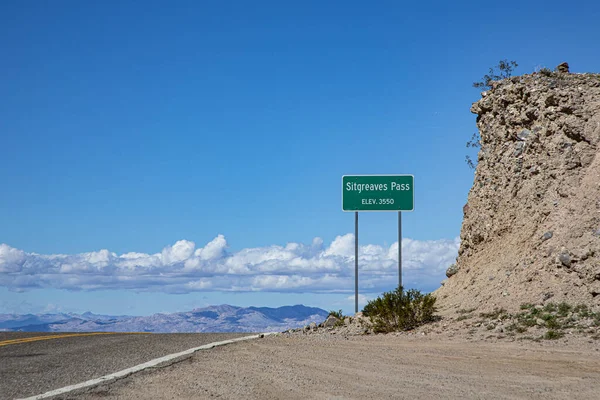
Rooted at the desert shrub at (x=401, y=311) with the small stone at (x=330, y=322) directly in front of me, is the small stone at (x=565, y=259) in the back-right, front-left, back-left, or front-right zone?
back-right

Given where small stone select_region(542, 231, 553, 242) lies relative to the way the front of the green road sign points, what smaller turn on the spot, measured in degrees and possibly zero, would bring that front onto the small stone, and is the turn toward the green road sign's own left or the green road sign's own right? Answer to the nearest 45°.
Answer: approximately 45° to the green road sign's own left

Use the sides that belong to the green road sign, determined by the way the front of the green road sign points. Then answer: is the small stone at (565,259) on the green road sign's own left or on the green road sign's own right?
on the green road sign's own left

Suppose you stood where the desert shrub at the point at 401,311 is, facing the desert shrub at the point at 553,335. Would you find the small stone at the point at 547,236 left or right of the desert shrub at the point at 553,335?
left

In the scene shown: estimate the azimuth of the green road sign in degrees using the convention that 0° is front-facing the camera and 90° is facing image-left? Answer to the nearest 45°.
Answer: approximately 0°

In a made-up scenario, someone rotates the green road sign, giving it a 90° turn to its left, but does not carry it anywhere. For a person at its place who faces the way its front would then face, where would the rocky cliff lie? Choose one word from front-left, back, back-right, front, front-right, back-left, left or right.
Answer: front

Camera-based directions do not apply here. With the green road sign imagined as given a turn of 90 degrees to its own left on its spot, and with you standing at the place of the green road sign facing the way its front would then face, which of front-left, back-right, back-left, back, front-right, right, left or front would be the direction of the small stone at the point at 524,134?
front

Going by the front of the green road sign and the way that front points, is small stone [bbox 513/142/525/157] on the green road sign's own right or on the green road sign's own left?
on the green road sign's own left
